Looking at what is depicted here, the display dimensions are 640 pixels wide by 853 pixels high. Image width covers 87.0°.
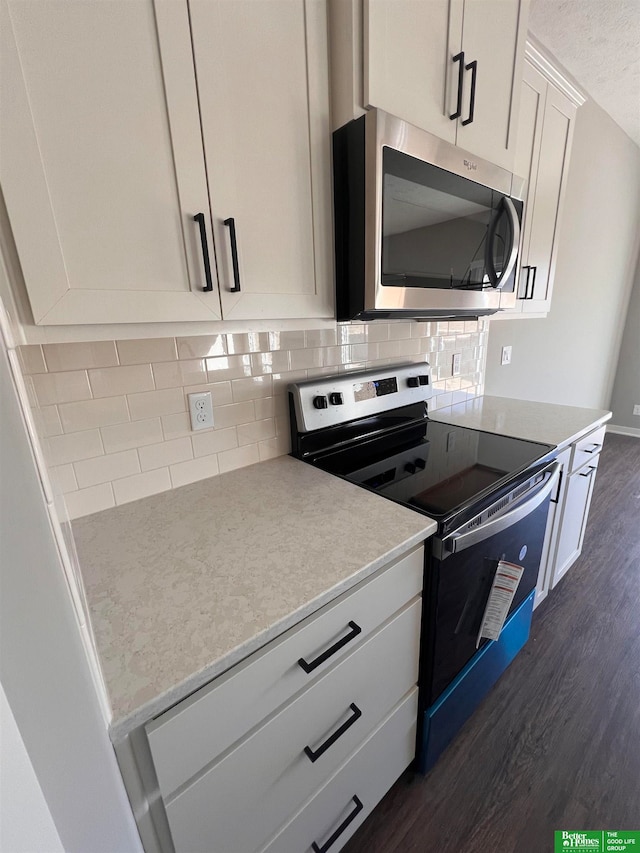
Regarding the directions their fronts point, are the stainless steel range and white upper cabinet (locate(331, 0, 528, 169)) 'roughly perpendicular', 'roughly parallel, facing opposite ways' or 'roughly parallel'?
roughly parallel

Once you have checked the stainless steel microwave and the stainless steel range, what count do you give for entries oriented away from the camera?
0

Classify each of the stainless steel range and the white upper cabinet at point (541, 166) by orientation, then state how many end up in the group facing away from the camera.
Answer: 0

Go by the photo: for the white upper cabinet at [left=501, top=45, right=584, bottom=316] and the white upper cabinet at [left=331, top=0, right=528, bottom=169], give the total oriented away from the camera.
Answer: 0

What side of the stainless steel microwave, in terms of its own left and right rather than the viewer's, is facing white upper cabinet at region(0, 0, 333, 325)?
right

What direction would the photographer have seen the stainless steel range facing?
facing the viewer and to the right of the viewer

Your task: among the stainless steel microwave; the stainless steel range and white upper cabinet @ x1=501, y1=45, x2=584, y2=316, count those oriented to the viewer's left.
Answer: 0

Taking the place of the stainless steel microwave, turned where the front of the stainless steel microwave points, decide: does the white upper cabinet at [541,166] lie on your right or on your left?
on your left

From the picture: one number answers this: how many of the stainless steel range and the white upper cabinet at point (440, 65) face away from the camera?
0

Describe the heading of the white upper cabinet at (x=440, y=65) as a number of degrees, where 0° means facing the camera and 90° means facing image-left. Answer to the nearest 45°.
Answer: approximately 315°
